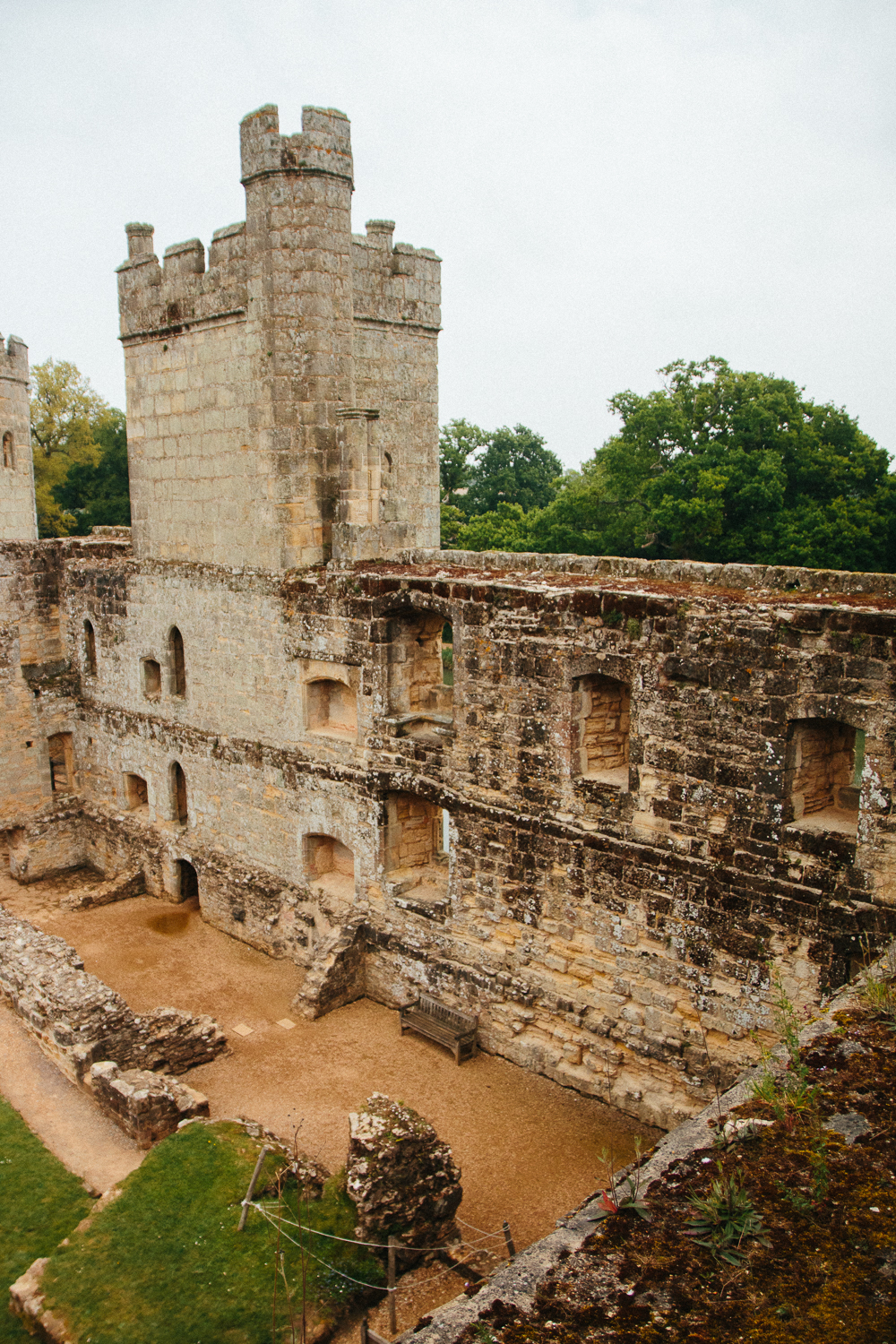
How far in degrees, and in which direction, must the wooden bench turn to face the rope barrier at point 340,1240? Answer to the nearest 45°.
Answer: approximately 45° to its left

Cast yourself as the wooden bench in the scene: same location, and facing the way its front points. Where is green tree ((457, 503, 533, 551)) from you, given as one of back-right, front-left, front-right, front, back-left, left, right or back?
back-right

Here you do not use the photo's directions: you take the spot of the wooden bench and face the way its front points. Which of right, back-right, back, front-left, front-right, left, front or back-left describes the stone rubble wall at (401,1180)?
front-left

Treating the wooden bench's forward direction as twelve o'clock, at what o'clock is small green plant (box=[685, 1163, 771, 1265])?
The small green plant is roughly at 10 o'clock from the wooden bench.

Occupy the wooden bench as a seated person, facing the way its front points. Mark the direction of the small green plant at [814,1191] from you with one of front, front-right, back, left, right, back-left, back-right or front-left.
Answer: front-left

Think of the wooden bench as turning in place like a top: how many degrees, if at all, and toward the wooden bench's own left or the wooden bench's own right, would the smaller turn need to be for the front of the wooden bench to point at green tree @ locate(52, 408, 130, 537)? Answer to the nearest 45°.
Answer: approximately 90° to the wooden bench's own right

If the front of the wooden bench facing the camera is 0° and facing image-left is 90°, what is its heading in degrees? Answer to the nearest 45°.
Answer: approximately 45°

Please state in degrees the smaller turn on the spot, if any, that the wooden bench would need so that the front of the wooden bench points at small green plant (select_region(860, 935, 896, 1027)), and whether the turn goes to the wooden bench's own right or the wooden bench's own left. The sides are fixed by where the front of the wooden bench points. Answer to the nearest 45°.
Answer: approximately 90° to the wooden bench's own left

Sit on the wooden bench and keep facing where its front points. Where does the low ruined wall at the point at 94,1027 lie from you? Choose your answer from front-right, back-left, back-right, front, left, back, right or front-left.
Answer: front-right

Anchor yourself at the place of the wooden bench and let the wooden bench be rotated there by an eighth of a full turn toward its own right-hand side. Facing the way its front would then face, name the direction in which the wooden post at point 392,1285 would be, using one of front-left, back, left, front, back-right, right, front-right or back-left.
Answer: left

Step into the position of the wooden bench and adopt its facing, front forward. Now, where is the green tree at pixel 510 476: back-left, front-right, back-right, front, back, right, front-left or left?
back-right

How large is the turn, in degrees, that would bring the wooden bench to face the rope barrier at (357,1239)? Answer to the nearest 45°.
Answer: approximately 45° to its left
